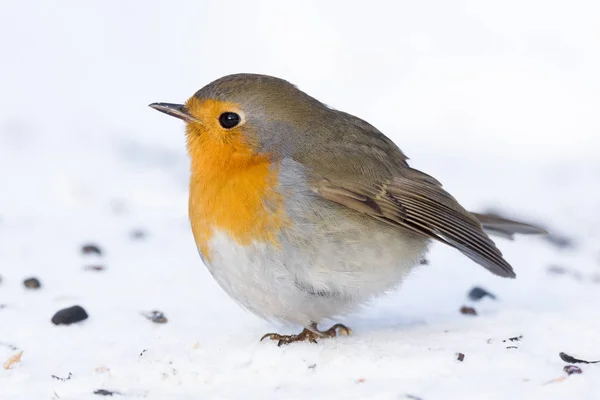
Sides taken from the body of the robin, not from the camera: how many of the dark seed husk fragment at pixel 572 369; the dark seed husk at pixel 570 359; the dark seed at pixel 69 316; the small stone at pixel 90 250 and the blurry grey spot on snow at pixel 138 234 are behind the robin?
2

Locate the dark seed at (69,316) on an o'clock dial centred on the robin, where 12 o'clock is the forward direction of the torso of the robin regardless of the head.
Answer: The dark seed is roughly at 1 o'clock from the robin.

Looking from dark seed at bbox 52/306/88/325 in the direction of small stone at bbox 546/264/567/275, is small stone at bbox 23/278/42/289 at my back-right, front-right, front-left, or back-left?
back-left

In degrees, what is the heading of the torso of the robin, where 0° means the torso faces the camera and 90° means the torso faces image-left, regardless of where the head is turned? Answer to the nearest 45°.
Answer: approximately 90°

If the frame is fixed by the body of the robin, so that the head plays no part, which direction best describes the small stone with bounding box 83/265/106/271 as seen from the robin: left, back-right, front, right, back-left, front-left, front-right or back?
front-right

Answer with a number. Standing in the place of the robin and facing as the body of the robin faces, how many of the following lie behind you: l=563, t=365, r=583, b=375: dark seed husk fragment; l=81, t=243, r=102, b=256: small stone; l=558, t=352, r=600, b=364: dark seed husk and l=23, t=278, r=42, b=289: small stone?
2

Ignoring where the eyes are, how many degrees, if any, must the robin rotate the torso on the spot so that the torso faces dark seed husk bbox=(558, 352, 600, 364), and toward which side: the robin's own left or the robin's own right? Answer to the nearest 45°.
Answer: approximately 180°

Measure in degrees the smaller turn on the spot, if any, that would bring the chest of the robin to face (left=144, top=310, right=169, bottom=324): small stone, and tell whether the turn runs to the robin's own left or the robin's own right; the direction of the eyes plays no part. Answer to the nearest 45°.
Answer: approximately 45° to the robin's own right
